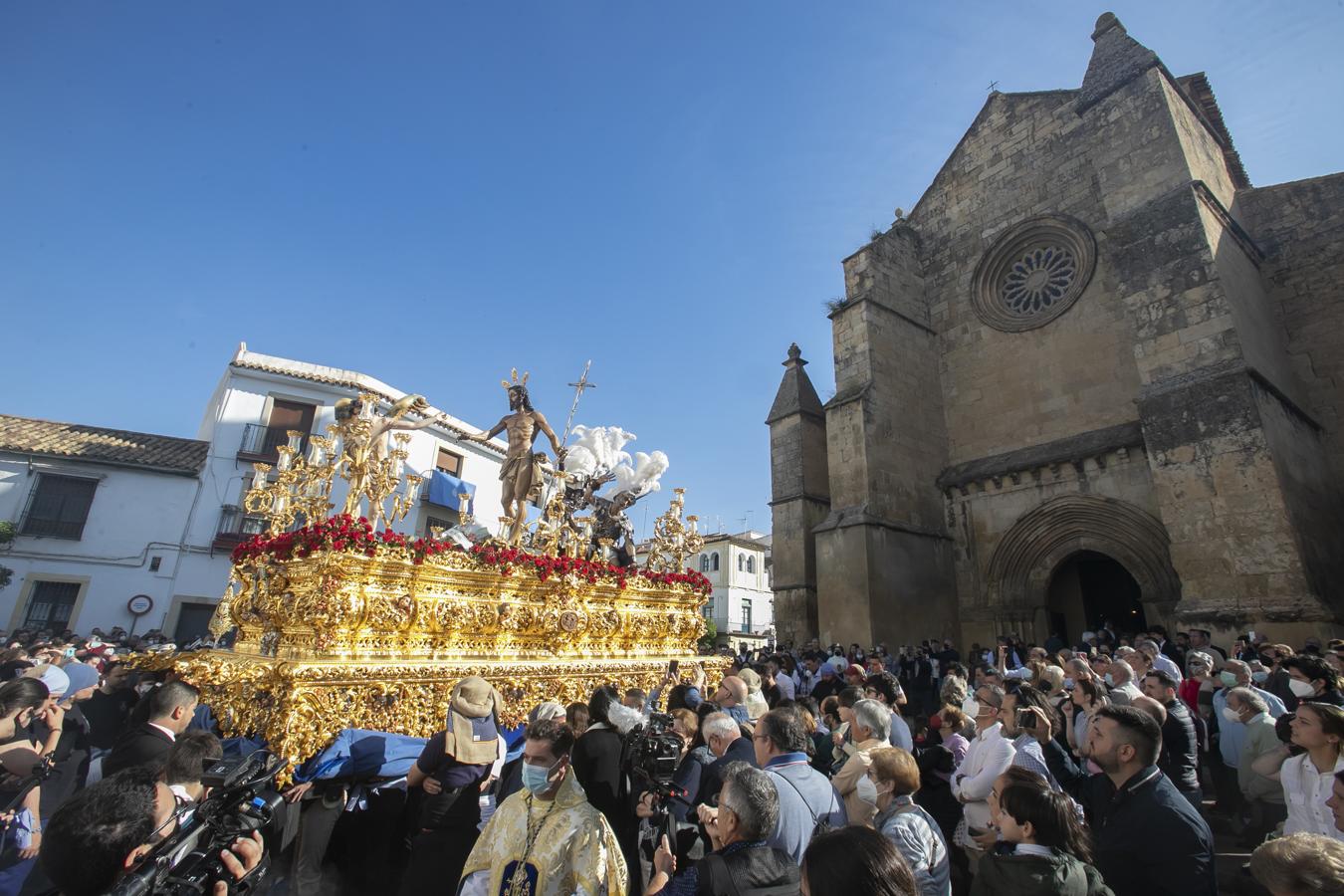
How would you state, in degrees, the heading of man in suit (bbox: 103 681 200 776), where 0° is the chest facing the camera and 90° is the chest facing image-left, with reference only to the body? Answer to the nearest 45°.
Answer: approximately 225°

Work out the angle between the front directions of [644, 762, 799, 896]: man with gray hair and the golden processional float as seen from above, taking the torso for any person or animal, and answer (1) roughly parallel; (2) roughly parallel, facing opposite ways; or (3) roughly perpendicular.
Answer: roughly perpendicular

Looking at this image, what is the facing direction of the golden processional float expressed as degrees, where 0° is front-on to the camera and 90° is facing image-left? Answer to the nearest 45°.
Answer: approximately 45°

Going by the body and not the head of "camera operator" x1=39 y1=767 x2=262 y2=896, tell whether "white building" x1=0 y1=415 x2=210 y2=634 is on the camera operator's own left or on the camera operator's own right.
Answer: on the camera operator's own left

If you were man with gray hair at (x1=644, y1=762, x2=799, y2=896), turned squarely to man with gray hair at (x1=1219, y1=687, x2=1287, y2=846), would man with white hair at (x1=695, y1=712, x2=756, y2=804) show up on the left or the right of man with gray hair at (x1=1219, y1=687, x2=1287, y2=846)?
left

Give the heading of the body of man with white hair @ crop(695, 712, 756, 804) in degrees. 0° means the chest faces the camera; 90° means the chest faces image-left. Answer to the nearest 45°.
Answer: approximately 135°

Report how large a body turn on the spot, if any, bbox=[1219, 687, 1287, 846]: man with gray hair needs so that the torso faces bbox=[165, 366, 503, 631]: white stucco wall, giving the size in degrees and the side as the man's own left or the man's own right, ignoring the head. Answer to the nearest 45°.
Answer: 0° — they already face it

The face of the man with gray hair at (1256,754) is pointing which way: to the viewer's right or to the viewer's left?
to the viewer's left

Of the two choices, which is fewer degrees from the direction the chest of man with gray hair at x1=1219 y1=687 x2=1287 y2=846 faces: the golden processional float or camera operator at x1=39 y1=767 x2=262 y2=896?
the golden processional float

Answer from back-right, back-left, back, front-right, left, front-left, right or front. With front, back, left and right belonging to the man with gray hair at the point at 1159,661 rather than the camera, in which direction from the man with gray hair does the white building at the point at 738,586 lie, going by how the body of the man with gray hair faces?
front-right

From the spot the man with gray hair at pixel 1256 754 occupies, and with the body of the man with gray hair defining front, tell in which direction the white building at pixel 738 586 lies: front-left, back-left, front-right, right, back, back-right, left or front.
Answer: front-right

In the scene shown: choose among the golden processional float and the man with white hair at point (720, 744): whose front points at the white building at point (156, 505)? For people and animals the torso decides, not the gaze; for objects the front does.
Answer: the man with white hair

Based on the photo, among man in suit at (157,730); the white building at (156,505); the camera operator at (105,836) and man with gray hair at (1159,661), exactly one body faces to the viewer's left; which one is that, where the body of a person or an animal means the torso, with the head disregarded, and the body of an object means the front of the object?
the man with gray hair
